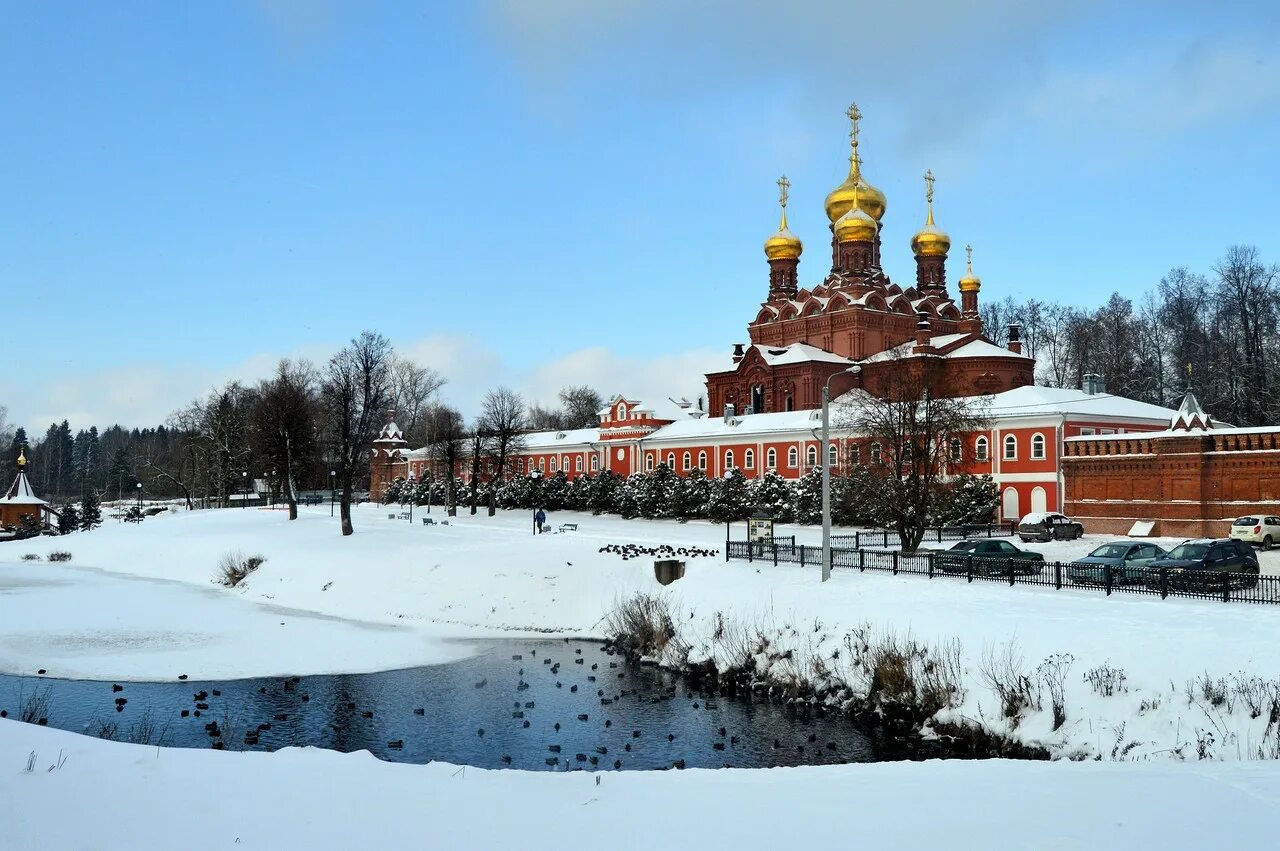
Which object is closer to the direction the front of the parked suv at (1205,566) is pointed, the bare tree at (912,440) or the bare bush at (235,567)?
the bare bush

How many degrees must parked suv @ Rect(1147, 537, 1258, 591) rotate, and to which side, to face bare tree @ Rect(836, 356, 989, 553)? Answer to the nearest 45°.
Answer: approximately 90° to its right

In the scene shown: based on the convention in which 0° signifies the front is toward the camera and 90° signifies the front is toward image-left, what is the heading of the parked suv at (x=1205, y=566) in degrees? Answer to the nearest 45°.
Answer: approximately 45°

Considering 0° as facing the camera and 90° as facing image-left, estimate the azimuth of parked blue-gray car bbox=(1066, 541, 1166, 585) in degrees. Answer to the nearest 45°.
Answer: approximately 45°

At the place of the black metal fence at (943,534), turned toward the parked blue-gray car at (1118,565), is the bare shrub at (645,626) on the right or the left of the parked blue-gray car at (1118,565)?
right

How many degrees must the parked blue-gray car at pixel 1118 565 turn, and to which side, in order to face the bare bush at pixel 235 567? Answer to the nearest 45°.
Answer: approximately 45° to its right

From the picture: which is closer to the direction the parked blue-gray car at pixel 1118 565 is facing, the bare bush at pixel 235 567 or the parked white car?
the bare bush
